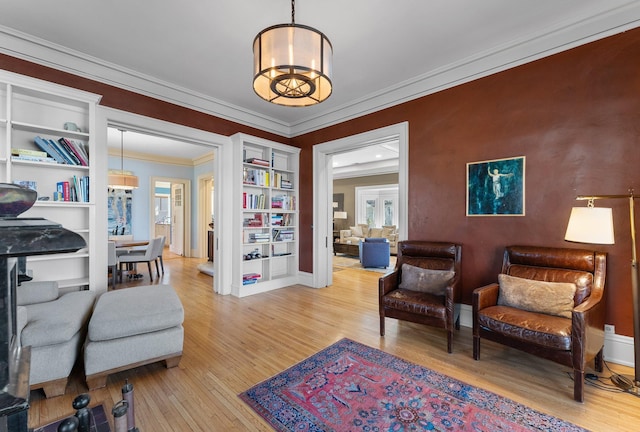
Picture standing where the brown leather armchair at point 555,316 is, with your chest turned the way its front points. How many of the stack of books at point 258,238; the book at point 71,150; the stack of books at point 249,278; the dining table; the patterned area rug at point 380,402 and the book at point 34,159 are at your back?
0

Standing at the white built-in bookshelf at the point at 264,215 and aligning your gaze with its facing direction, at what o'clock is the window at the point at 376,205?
The window is roughly at 9 o'clock from the white built-in bookshelf.

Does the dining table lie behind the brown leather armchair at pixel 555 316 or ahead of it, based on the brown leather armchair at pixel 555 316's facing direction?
ahead

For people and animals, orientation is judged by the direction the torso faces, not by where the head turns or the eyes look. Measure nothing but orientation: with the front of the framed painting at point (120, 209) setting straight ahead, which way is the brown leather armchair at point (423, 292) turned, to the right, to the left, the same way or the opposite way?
to the right

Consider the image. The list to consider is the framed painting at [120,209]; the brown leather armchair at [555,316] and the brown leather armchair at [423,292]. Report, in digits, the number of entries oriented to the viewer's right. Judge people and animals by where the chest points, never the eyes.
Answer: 0

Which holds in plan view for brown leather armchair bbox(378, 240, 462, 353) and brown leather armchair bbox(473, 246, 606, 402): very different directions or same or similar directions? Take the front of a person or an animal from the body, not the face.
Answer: same or similar directions

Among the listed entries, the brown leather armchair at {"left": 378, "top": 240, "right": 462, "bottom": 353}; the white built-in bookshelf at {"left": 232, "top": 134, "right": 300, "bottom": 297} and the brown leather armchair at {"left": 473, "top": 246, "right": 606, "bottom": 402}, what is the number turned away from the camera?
0

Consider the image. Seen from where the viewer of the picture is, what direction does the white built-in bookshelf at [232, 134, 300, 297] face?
facing the viewer and to the right of the viewer

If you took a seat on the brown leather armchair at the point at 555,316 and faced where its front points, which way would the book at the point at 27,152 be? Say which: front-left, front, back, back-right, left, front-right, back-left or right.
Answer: front

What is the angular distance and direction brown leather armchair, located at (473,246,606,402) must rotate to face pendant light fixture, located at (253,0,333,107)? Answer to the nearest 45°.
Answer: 0° — it already faces it

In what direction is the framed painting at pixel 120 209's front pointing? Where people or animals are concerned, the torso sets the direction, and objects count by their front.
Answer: toward the camera

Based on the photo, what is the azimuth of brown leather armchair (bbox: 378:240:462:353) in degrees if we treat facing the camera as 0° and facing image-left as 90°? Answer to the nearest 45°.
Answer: approximately 45°

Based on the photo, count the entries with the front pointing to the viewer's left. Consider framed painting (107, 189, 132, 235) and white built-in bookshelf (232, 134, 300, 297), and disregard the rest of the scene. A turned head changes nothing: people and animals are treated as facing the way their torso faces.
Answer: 0

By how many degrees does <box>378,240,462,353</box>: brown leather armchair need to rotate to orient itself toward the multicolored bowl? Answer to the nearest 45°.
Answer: approximately 45° to its left

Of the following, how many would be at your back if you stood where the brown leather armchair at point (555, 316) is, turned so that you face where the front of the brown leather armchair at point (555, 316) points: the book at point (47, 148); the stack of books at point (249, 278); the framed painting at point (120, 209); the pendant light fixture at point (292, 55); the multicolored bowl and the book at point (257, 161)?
0

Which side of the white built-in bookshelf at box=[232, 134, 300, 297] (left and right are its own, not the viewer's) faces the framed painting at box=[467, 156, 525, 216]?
front

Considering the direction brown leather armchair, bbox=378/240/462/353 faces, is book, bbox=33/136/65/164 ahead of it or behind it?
ahead

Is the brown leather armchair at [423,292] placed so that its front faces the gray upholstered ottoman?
yes
